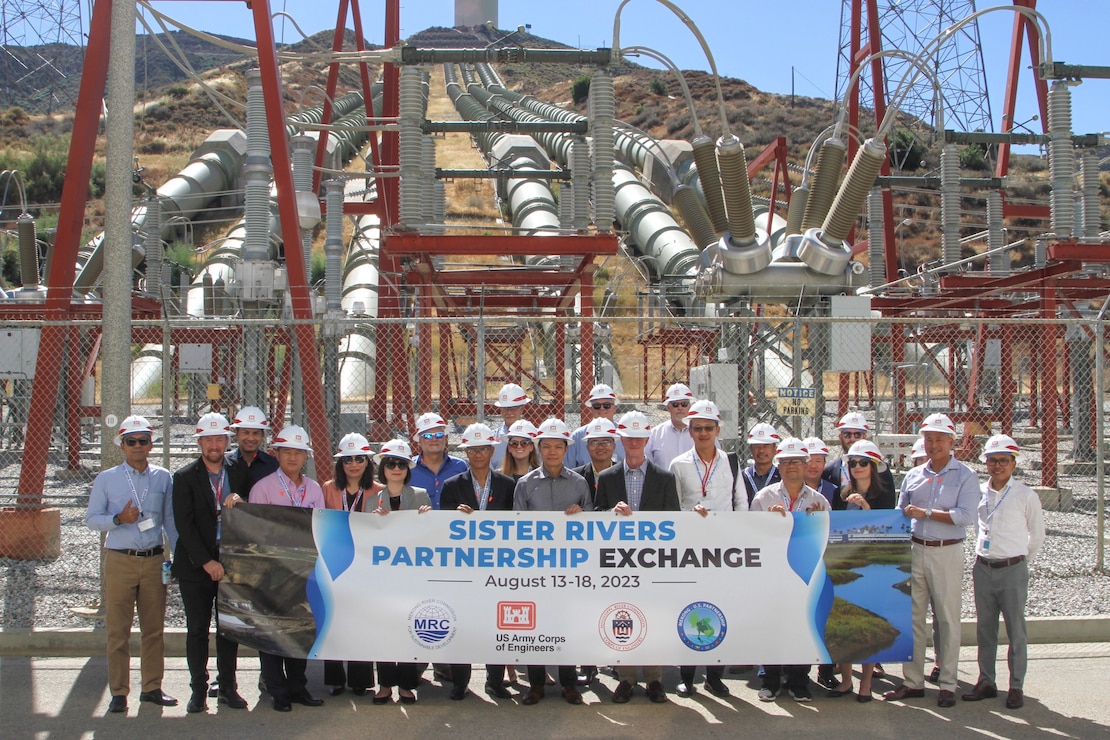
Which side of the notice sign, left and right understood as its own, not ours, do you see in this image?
front

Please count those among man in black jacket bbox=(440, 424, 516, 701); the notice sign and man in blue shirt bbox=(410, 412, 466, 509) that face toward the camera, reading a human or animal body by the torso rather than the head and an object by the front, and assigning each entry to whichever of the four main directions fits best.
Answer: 3

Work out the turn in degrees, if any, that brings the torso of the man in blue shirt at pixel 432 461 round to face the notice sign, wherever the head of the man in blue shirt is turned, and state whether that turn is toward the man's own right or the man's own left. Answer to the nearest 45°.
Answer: approximately 135° to the man's own left

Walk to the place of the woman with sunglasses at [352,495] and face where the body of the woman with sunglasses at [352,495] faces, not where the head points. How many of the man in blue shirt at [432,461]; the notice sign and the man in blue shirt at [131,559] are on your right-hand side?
1

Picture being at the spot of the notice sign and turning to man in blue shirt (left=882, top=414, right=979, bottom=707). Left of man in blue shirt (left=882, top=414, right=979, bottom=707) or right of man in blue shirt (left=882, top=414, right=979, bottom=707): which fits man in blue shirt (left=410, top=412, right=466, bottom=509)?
right

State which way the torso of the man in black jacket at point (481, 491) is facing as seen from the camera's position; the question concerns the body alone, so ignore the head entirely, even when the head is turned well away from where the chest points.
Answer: toward the camera

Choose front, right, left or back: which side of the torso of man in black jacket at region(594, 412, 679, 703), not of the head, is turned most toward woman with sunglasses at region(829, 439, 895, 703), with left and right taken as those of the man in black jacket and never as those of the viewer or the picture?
left

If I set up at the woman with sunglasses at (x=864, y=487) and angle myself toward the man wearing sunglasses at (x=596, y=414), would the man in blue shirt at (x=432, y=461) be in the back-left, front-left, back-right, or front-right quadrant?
front-left

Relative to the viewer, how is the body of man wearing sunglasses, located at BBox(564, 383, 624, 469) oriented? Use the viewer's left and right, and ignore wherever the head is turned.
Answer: facing the viewer

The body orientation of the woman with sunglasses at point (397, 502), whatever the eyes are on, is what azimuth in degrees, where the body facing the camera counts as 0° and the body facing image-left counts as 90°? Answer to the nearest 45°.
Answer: approximately 0°

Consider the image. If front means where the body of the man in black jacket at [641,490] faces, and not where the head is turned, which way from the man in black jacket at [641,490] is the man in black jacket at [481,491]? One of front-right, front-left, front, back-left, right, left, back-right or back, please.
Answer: right

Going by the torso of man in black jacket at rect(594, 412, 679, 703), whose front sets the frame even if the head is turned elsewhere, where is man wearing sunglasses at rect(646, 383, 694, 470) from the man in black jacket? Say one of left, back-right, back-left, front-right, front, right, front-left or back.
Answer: back

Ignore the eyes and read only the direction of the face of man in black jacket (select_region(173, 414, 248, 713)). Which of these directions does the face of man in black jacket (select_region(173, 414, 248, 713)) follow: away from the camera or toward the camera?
toward the camera

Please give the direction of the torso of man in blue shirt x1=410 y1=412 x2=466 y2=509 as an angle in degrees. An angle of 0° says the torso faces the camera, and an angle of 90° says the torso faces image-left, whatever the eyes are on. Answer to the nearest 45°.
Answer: approximately 0°

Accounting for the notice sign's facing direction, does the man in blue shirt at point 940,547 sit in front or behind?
in front

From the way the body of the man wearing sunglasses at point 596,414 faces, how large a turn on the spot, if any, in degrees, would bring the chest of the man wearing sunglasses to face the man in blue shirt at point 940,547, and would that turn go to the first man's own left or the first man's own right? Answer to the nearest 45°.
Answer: approximately 45° to the first man's own left

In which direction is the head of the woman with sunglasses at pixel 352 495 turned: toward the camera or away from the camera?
toward the camera
